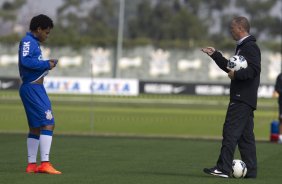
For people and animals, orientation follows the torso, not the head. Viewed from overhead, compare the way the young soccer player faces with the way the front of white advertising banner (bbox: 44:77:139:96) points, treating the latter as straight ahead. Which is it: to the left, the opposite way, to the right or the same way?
to the left

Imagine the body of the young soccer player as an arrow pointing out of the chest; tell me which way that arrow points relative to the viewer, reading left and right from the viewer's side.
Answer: facing to the right of the viewer

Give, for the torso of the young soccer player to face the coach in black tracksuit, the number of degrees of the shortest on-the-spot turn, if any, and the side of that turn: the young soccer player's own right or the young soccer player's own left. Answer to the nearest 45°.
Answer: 0° — they already face them

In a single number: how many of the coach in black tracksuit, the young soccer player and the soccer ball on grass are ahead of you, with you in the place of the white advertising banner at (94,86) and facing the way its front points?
3

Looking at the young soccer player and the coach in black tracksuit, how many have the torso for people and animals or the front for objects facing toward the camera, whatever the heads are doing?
0

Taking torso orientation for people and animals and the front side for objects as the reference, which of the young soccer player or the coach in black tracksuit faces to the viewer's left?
the coach in black tracksuit

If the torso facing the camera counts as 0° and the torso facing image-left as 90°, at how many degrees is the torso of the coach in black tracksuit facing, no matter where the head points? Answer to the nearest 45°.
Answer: approximately 90°

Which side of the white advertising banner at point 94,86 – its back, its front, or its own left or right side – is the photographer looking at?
front

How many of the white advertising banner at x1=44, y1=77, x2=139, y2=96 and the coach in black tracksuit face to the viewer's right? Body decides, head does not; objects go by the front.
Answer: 0

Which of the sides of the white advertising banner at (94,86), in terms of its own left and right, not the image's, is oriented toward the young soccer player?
front

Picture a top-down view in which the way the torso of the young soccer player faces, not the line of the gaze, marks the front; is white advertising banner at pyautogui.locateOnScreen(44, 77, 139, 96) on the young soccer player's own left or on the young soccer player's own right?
on the young soccer player's own left

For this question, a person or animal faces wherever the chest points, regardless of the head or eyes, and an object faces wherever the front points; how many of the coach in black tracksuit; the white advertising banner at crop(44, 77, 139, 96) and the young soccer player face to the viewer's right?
1

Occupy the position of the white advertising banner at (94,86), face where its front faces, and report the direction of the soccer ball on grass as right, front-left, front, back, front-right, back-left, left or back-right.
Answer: front

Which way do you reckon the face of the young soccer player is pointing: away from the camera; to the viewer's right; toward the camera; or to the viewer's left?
to the viewer's right

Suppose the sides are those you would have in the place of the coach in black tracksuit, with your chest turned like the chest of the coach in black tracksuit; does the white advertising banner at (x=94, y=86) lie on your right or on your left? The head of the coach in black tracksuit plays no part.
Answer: on your right

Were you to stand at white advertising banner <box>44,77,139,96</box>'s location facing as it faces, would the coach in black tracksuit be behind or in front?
in front

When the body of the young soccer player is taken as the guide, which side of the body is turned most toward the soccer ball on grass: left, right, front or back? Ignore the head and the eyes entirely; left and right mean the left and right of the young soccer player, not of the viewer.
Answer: front

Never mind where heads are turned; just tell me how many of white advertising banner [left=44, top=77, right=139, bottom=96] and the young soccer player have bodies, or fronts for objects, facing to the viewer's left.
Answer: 0

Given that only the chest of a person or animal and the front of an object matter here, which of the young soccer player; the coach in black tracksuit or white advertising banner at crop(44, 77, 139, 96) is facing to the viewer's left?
the coach in black tracksuit
